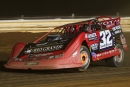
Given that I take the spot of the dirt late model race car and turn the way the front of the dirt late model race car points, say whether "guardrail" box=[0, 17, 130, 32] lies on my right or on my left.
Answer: on my right

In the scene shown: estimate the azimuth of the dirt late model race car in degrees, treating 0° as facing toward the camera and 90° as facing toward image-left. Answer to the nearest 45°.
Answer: approximately 45°
